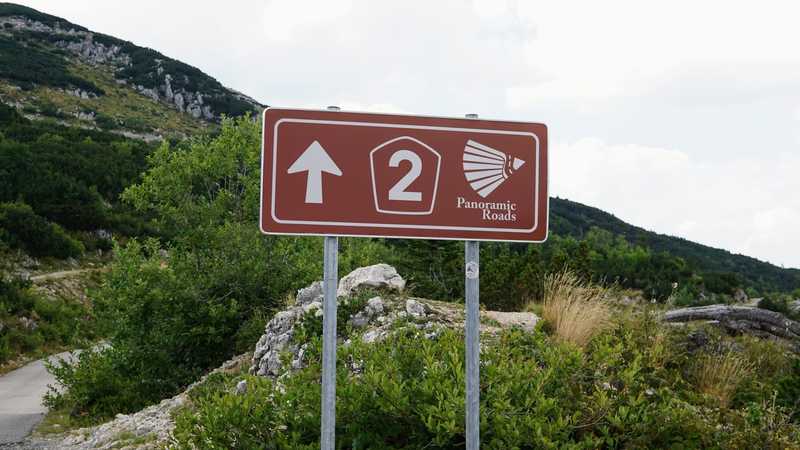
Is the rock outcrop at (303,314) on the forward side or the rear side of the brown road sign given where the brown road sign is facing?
on the rear side

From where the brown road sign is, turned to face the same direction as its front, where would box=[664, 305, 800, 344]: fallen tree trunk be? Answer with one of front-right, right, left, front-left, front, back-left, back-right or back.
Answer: back-left

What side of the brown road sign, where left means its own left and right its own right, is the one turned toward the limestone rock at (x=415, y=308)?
back

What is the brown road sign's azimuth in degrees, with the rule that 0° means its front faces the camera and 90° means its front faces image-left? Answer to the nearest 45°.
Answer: approximately 0°

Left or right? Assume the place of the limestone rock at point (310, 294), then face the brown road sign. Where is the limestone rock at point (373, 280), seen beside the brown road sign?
left

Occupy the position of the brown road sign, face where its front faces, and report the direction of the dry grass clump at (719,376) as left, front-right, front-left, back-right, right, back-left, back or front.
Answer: back-left

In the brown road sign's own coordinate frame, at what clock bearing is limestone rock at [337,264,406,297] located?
The limestone rock is roughly at 6 o'clock from the brown road sign.
